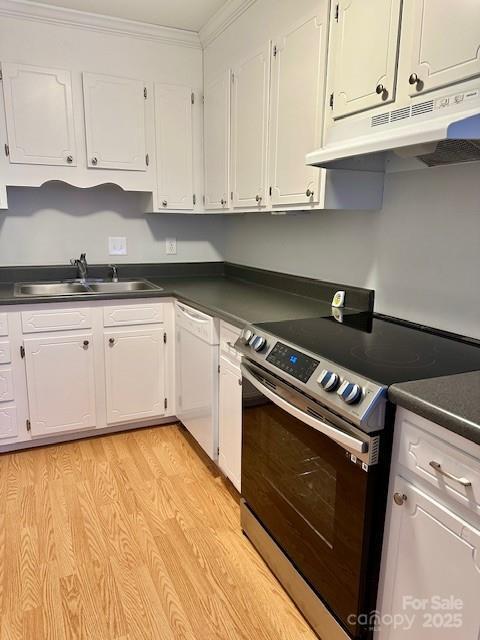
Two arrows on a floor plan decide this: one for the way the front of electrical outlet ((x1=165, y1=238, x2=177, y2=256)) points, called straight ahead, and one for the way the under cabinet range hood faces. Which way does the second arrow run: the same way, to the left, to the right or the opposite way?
to the right

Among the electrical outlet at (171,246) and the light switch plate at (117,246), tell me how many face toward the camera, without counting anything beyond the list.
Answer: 2

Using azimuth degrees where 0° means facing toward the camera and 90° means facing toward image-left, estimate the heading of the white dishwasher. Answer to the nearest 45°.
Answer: approximately 45°

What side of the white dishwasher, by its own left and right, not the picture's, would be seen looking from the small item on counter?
left

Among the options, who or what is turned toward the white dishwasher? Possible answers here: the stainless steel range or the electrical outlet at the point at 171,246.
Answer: the electrical outlet

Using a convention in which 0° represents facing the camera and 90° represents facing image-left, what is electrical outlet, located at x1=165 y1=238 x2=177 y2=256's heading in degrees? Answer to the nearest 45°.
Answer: approximately 0°

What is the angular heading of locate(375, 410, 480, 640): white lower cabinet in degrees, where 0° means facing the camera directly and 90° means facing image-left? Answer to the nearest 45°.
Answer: approximately 45°

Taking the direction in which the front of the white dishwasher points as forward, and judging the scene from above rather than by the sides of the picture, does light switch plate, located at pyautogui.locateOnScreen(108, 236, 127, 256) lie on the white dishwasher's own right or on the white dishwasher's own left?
on the white dishwasher's own right

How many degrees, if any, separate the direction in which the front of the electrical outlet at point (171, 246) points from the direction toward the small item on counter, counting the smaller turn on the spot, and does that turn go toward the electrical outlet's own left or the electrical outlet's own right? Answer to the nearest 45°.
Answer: approximately 45° to the electrical outlet's own left

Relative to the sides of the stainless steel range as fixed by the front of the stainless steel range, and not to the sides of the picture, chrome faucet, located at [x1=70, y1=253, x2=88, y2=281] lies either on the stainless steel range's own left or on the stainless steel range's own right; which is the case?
on the stainless steel range's own right

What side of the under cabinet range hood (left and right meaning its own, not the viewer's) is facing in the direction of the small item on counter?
right
